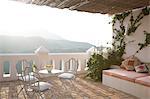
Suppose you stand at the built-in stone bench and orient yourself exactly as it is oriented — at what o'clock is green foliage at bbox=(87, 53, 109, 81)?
The green foliage is roughly at 3 o'clock from the built-in stone bench.

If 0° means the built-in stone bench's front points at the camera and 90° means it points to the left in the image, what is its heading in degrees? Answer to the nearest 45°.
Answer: approximately 45°

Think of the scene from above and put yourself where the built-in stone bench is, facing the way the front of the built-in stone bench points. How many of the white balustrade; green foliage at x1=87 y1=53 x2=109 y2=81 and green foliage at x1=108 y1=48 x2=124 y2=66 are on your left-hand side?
0
